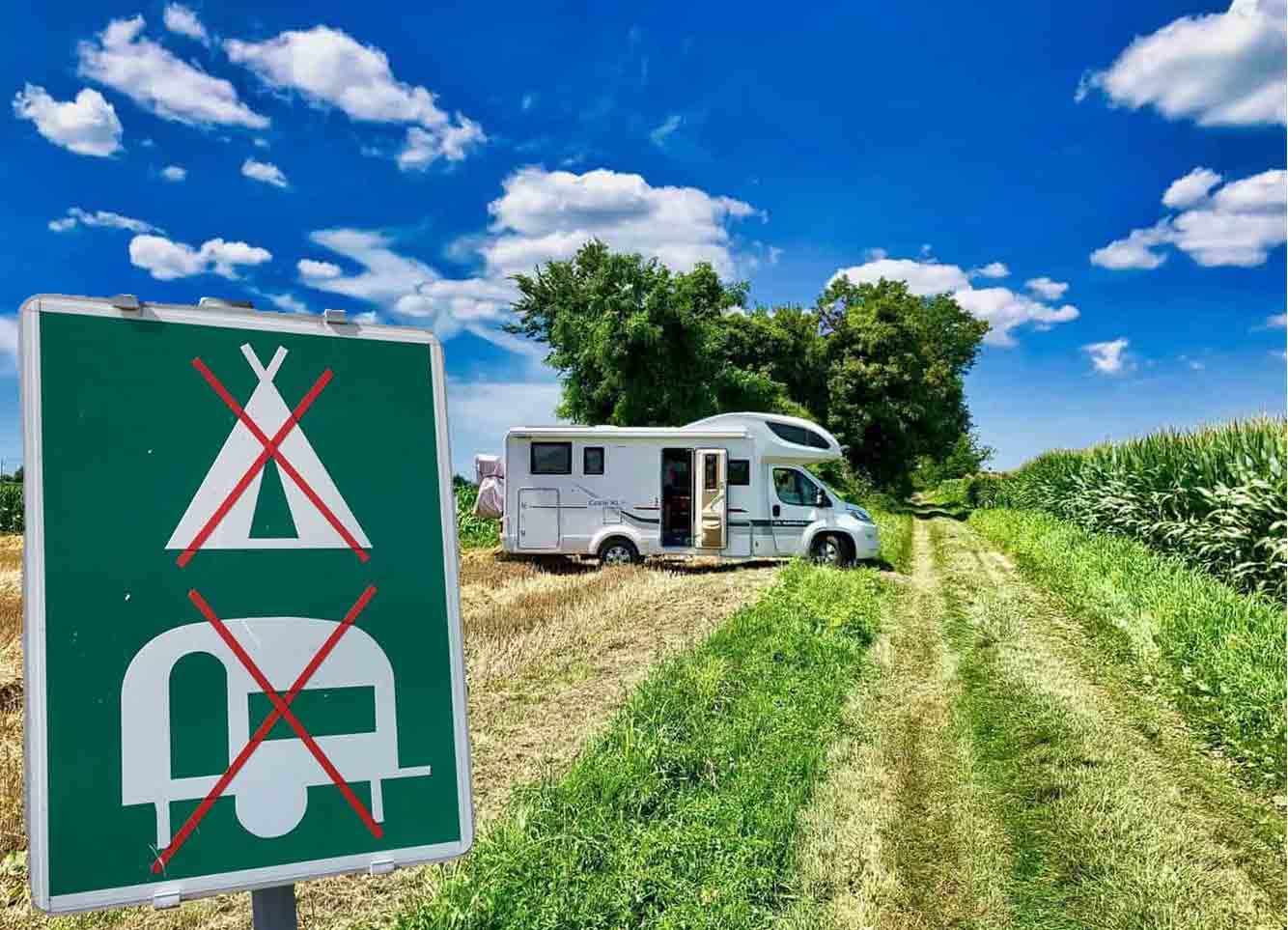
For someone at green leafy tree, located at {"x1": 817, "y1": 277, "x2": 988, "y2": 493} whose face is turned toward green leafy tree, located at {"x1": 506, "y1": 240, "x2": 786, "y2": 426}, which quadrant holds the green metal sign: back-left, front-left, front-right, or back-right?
front-left

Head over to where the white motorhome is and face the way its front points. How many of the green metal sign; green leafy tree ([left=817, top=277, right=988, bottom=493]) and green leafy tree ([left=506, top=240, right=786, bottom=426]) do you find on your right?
1

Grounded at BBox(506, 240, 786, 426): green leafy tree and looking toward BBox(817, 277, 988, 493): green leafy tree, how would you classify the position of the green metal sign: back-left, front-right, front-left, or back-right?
back-right

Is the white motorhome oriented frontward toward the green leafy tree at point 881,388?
no

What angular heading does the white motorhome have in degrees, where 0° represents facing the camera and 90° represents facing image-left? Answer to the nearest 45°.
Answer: approximately 270°

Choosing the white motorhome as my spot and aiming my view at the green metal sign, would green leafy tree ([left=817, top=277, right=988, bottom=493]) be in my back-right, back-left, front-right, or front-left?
back-left

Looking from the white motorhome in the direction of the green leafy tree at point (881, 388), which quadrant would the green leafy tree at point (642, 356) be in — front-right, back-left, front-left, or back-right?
front-left

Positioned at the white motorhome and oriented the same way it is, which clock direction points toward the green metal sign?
The green metal sign is roughly at 3 o'clock from the white motorhome.

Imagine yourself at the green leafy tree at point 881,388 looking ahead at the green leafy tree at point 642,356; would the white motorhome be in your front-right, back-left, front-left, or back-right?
front-left

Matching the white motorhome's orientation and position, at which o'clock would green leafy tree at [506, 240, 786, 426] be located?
The green leafy tree is roughly at 9 o'clock from the white motorhome.

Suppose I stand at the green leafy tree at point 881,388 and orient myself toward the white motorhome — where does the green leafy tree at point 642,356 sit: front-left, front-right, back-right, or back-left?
front-right
